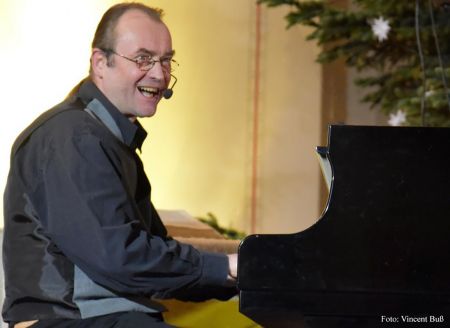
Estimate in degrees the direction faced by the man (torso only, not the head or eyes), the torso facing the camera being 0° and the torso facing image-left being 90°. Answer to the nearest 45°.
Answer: approximately 270°

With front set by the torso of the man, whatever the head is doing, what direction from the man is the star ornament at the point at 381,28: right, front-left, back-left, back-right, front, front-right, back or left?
front-left

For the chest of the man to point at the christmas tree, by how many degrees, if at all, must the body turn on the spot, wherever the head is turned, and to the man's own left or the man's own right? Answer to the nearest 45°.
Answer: approximately 45° to the man's own left

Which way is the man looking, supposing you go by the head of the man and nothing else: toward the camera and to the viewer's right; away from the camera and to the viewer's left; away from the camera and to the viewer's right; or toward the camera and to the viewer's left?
toward the camera and to the viewer's right

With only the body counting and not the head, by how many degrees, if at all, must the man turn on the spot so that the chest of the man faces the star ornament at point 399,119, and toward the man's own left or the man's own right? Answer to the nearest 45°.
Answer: approximately 45° to the man's own left
